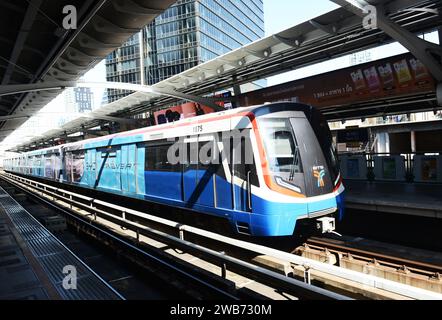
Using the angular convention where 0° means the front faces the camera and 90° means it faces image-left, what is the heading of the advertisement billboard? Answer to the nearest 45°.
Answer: approximately 45°

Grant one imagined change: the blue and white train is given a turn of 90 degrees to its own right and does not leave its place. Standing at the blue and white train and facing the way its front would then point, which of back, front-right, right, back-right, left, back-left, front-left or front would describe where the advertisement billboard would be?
back

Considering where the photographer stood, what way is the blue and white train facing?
facing the viewer and to the right of the viewer
